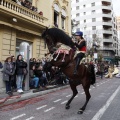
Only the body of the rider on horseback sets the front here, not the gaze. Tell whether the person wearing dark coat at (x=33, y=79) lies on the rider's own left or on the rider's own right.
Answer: on the rider's own right

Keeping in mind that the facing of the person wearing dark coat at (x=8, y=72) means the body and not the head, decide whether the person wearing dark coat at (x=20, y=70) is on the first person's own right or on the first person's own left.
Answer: on the first person's own left

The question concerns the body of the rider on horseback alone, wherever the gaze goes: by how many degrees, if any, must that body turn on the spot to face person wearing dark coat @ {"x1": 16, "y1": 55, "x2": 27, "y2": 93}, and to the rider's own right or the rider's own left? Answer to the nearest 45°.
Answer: approximately 45° to the rider's own right

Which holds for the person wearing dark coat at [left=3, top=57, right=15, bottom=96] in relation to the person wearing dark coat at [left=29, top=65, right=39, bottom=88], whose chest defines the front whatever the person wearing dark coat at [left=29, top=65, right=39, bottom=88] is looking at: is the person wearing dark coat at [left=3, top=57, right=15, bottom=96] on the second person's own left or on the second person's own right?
on the second person's own right

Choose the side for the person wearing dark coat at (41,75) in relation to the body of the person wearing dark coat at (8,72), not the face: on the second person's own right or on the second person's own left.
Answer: on the second person's own left

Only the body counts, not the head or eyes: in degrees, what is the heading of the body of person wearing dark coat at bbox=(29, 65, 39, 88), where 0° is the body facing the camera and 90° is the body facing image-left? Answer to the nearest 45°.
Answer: approximately 315°

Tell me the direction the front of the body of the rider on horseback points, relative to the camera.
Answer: to the viewer's left

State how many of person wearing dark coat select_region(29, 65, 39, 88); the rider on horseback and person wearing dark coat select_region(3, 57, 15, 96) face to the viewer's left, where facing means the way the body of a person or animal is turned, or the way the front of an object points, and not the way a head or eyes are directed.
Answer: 1

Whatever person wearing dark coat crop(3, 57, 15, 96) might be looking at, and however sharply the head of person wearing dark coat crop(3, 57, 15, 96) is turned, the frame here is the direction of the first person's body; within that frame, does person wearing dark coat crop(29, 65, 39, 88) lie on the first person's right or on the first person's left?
on the first person's left

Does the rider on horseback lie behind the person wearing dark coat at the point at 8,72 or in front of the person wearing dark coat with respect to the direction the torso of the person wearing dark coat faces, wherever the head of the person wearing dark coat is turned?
in front

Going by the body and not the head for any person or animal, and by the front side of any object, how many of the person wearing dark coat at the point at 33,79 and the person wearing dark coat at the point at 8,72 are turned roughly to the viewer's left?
0
